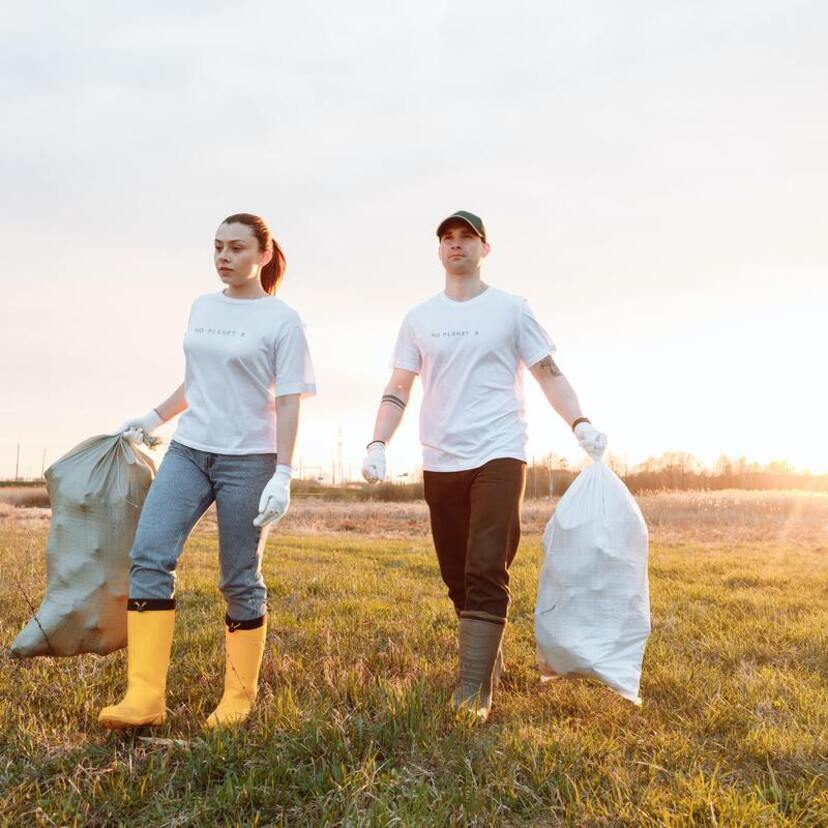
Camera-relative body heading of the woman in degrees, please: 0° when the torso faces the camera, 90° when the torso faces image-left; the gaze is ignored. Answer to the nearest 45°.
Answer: approximately 45°

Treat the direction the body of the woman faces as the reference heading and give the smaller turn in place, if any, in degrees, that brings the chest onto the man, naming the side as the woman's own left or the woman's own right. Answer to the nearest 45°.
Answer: approximately 135° to the woman's own left

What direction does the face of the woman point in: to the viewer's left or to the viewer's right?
to the viewer's left
